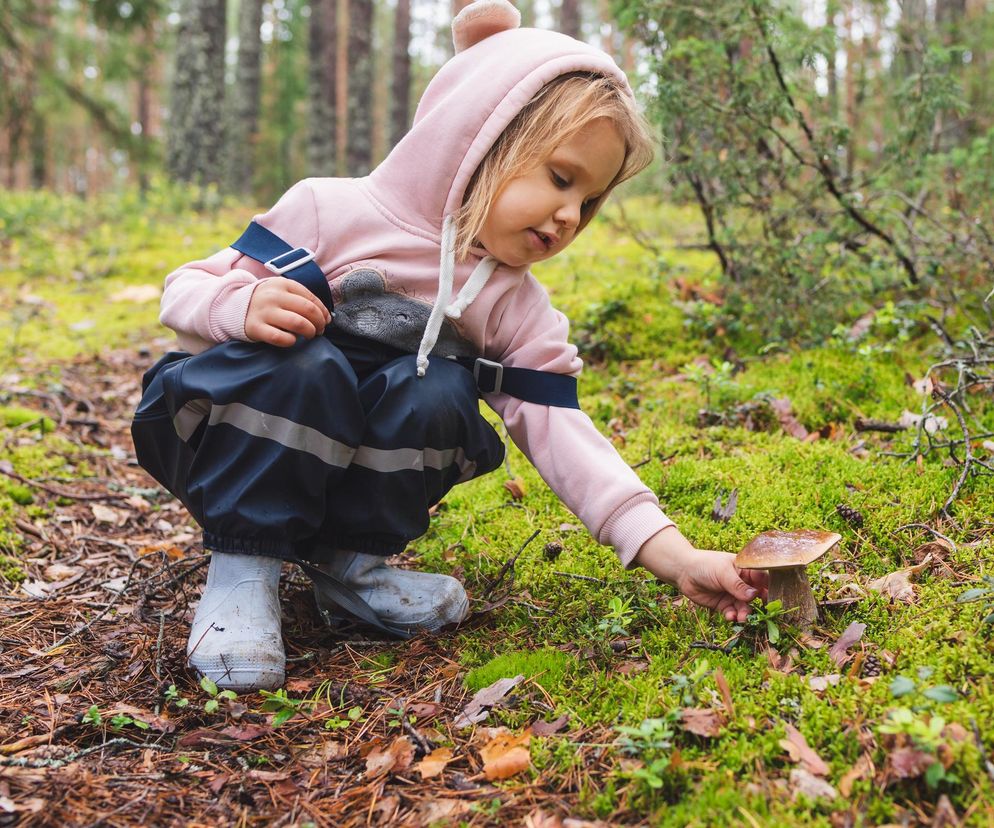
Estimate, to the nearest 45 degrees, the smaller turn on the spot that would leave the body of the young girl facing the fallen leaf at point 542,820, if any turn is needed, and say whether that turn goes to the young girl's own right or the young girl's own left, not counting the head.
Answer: approximately 45° to the young girl's own right

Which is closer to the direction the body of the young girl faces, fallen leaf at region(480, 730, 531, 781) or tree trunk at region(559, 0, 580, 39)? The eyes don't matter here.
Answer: the fallen leaf

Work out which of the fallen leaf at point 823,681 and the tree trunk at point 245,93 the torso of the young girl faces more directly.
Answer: the fallen leaf

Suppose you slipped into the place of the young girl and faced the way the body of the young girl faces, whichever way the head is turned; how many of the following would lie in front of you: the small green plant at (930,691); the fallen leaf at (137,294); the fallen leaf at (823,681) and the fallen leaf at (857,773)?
3

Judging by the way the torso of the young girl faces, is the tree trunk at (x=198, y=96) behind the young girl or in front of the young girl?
behind

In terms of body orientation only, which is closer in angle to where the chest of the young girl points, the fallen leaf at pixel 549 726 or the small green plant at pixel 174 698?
the fallen leaf

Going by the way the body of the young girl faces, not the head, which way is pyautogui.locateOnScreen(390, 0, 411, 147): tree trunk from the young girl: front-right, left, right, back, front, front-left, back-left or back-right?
back-left

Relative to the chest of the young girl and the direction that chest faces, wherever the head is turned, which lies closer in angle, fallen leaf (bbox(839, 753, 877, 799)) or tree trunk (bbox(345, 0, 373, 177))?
the fallen leaf

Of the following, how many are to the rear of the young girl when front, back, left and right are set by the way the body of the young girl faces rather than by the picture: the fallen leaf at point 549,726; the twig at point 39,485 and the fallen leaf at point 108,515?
2

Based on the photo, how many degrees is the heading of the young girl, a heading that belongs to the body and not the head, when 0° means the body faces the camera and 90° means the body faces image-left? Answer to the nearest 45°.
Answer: approximately 315°

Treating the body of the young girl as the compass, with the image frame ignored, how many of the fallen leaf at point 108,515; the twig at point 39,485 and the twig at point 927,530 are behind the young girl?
2

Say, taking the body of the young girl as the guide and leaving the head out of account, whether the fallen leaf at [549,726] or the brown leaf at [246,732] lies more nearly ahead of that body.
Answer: the fallen leaf
